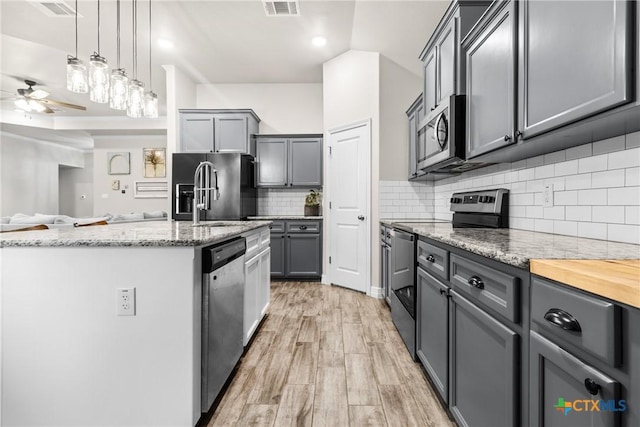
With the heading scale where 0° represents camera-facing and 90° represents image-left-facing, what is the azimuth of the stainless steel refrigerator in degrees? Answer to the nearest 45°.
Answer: approximately 0°

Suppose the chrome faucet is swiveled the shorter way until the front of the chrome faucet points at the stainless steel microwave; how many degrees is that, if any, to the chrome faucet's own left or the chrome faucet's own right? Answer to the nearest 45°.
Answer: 0° — it already faces it

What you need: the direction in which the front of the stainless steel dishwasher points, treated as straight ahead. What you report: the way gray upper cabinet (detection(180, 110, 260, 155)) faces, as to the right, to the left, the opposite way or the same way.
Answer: to the right

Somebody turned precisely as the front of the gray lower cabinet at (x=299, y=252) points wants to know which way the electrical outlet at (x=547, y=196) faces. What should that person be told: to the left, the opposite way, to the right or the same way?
to the right

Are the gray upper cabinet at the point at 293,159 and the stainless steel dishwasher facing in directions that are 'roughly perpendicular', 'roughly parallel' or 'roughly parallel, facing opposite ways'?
roughly perpendicular

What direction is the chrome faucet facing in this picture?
to the viewer's right

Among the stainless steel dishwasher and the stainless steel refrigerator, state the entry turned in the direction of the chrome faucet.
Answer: the stainless steel refrigerator

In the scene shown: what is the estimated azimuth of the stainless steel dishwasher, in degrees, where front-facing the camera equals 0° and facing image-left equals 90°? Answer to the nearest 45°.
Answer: approximately 270°

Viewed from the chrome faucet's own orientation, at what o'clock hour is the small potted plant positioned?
The small potted plant is roughly at 10 o'clock from the chrome faucet.

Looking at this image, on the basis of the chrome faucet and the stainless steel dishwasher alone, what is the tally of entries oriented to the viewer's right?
2
